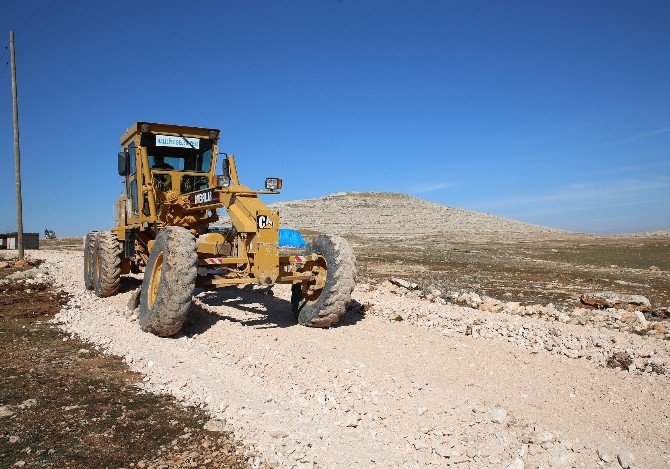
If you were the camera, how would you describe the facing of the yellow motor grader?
facing the viewer and to the right of the viewer
